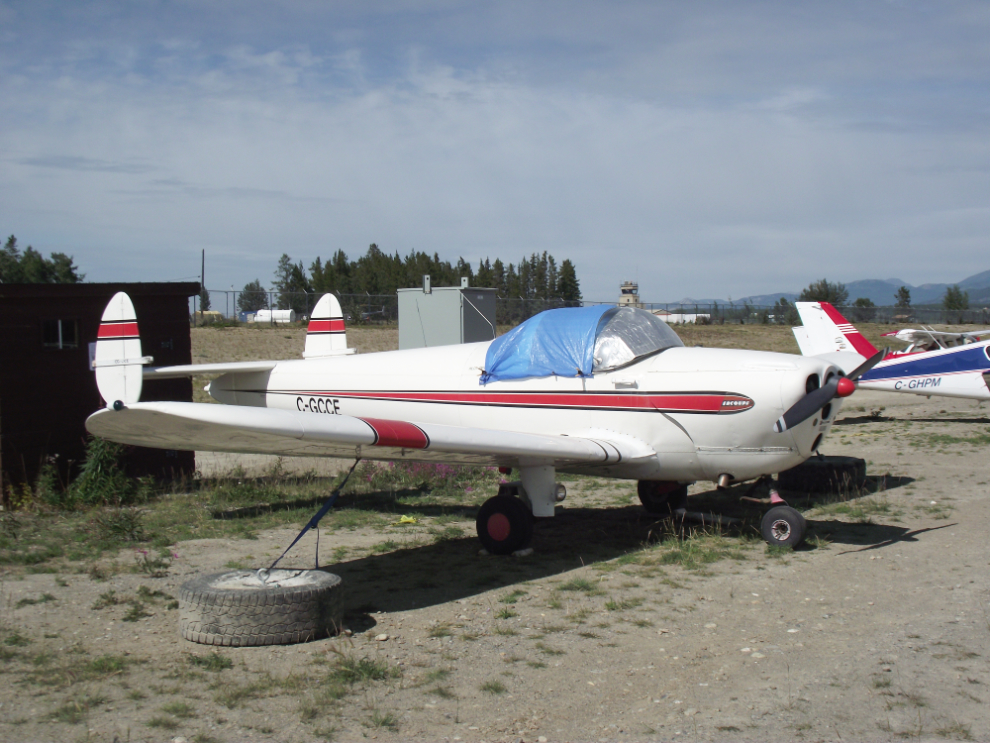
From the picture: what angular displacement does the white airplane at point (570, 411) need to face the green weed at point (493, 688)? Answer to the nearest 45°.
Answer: approximately 45° to its right

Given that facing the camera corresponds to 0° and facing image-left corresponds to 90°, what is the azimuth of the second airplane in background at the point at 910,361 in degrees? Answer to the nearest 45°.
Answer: approximately 270°

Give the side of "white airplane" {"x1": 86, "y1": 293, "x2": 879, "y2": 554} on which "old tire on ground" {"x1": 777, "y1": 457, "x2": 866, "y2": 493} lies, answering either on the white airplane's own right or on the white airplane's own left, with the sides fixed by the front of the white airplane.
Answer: on the white airplane's own left

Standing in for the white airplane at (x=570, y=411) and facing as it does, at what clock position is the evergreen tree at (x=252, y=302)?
The evergreen tree is roughly at 7 o'clock from the white airplane.

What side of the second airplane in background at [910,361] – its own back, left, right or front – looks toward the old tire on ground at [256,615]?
right

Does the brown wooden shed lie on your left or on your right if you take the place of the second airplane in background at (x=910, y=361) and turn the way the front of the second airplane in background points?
on your right

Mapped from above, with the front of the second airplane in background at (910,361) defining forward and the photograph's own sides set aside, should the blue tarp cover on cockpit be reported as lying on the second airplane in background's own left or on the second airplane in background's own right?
on the second airplane in background's own right

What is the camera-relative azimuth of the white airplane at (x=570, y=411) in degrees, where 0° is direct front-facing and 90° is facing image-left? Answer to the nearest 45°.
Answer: approximately 315°

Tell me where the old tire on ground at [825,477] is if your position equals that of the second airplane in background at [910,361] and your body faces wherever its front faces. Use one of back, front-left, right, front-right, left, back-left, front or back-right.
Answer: right

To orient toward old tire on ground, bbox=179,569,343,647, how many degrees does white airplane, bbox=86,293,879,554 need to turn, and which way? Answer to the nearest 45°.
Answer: approximately 90° to its right
